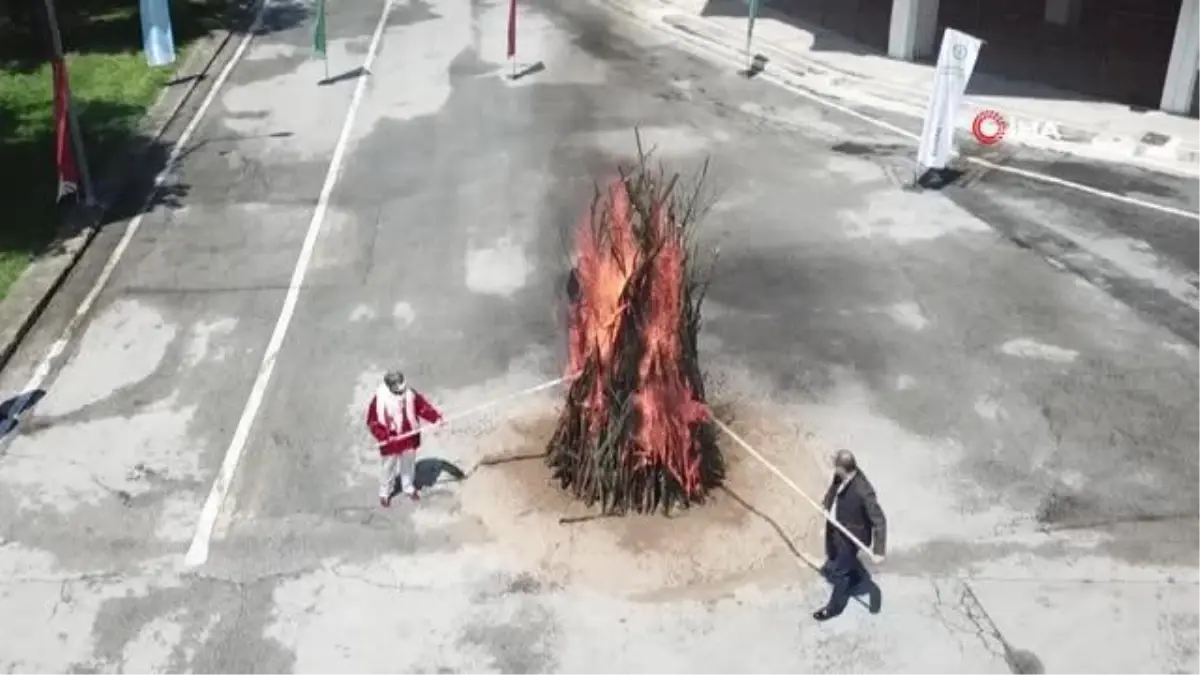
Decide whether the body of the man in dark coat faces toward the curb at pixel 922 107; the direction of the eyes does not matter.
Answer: no

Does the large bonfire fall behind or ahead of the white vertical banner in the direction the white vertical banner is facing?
ahead

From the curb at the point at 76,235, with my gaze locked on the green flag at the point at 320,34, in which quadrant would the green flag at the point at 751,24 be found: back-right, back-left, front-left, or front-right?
front-right

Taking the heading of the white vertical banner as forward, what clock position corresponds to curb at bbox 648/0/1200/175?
The curb is roughly at 6 o'clock from the white vertical banner.

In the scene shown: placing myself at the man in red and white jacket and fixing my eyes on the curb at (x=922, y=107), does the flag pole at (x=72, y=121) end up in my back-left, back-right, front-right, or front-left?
front-left

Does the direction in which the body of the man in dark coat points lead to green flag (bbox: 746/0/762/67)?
no

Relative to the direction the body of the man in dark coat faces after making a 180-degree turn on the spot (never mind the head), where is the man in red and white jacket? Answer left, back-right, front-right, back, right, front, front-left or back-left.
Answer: back-left

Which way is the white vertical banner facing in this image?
toward the camera

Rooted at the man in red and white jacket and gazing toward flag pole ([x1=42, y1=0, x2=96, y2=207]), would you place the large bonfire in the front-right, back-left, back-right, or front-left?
back-right
